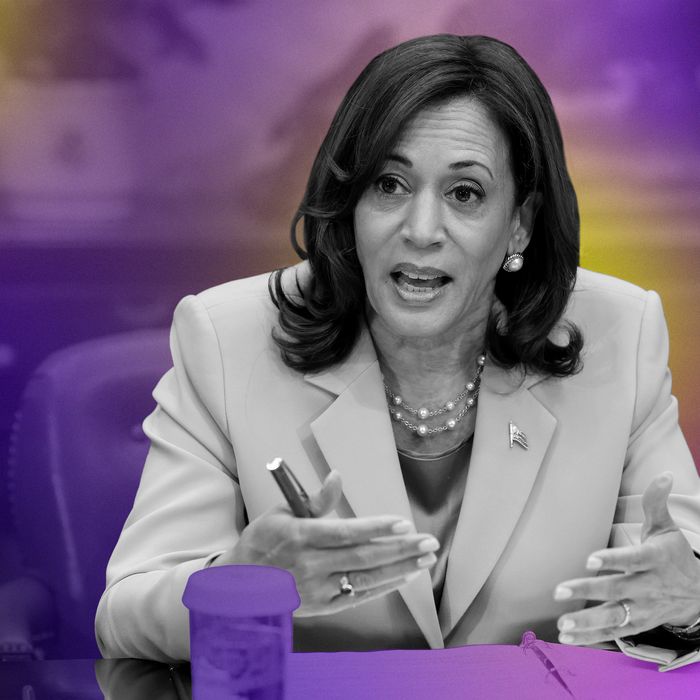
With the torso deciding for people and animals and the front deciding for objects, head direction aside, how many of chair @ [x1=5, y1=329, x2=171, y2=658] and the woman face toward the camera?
2

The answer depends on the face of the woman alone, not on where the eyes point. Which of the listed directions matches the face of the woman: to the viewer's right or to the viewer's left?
to the viewer's left

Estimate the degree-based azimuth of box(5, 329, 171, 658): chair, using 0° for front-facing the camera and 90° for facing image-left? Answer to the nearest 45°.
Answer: approximately 0°
